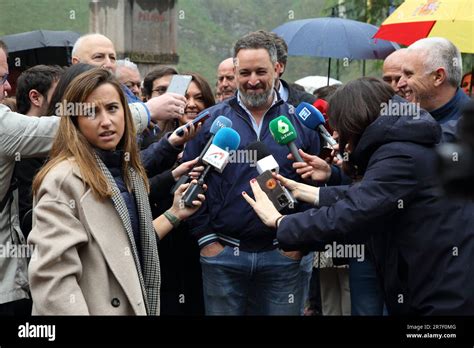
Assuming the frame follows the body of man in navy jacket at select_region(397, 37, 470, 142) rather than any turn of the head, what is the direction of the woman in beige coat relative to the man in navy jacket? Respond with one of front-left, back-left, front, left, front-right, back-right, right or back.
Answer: front-left

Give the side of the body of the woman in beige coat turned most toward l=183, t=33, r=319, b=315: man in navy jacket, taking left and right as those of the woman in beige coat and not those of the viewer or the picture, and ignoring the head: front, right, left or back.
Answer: left

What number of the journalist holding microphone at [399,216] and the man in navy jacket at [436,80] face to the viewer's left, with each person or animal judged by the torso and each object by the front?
2

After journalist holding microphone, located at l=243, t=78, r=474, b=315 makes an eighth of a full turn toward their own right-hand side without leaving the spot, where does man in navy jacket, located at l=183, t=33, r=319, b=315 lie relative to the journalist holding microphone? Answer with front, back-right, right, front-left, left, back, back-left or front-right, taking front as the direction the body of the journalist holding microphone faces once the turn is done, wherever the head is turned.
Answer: front

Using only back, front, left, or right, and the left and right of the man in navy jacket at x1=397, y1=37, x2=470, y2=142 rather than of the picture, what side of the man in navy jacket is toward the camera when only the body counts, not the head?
left

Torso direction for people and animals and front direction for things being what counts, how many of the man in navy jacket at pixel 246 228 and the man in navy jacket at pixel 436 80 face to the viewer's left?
1

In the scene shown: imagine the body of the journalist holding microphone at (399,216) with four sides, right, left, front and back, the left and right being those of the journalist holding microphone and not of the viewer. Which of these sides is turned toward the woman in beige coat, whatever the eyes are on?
front

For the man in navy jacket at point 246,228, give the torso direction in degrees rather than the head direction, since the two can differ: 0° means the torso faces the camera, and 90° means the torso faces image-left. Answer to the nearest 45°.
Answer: approximately 0°

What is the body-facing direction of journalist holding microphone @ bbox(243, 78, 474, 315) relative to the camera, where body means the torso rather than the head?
to the viewer's left
